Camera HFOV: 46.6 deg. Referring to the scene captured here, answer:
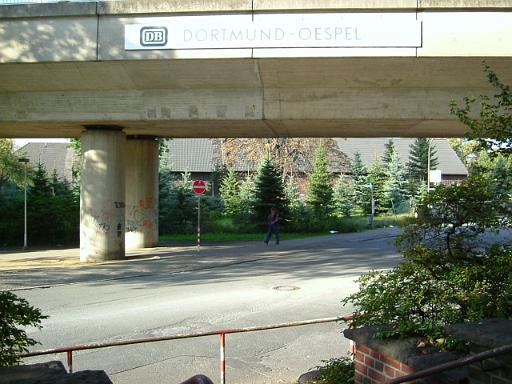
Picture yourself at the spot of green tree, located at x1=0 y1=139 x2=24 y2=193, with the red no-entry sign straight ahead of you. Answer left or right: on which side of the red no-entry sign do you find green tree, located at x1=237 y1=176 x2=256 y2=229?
left

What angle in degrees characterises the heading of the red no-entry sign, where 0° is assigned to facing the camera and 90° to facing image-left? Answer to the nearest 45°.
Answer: approximately 0°

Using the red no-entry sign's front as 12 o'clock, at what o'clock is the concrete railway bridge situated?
The concrete railway bridge is roughly at 12 o'clock from the red no-entry sign.

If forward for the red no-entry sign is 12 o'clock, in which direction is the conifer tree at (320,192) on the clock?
The conifer tree is roughly at 7 o'clock from the red no-entry sign.

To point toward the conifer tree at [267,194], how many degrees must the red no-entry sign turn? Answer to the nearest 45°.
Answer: approximately 180°

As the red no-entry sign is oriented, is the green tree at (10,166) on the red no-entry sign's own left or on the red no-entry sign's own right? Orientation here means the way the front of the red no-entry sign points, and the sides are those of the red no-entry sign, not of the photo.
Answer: on the red no-entry sign's own right

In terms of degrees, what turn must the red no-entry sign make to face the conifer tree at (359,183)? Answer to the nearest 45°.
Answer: approximately 135° to its left

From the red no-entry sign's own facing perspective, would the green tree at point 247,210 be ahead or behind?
behind

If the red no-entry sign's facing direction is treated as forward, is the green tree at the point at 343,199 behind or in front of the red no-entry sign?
behind

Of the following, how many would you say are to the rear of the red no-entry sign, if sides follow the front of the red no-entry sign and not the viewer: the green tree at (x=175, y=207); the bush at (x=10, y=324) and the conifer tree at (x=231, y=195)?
2

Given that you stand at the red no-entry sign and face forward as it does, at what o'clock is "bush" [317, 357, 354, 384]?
The bush is roughly at 12 o'clock from the red no-entry sign.

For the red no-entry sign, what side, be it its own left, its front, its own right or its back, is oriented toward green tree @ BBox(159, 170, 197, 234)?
back

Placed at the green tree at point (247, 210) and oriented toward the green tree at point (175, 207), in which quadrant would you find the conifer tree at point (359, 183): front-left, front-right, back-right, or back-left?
back-right

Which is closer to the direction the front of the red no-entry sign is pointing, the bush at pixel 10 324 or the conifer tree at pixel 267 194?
the bush
